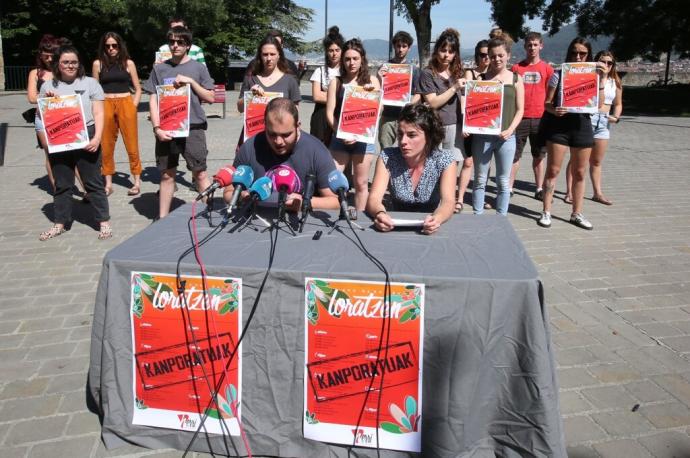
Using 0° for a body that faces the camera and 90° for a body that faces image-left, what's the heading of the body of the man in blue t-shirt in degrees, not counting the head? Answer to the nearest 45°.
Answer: approximately 0°

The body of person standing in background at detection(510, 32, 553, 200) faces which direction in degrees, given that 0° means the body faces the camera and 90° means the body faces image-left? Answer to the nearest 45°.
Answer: approximately 0°

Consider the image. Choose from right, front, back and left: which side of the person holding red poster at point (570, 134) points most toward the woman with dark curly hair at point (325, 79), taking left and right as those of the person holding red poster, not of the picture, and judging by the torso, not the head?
right

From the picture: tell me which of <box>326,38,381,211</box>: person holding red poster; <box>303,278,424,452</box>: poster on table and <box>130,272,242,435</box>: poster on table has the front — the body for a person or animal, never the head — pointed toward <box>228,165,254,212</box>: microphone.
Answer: the person holding red poster

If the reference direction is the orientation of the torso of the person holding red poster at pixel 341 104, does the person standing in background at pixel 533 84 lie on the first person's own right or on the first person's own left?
on the first person's own left

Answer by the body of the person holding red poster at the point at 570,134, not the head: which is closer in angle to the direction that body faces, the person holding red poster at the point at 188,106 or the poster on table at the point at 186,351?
the poster on table

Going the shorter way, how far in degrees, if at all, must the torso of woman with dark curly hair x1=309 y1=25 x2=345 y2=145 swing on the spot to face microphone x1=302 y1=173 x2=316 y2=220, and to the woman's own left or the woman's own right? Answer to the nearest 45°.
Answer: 0° — they already face it

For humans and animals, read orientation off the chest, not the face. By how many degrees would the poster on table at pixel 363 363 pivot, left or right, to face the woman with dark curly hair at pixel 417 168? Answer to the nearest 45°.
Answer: approximately 180°
